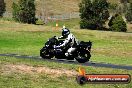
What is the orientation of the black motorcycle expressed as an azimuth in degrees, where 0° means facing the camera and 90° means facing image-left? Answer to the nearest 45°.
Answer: approximately 90°
